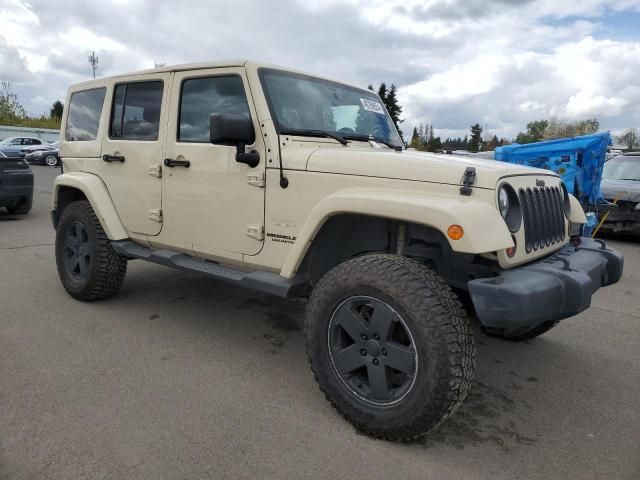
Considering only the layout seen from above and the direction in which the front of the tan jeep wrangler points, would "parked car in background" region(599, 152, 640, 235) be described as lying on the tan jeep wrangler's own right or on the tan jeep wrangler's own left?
on the tan jeep wrangler's own left

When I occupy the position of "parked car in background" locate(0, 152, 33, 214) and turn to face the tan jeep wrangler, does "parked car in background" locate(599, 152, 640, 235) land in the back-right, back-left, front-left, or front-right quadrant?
front-left

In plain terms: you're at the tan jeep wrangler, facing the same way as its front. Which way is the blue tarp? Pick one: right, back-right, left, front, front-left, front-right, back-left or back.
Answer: left

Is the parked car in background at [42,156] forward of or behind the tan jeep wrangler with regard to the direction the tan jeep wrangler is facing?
behind

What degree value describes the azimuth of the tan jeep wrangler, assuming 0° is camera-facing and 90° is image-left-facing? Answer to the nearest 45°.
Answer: approximately 315°

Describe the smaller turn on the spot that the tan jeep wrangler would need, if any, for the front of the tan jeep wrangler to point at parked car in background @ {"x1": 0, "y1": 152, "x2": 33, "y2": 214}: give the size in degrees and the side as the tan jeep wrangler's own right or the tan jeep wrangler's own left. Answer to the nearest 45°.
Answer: approximately 180°

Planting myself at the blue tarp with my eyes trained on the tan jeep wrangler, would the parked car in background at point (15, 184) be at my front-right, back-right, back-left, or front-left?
front-right

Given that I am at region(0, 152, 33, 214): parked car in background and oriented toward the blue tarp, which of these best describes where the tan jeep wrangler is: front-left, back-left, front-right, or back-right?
front-right

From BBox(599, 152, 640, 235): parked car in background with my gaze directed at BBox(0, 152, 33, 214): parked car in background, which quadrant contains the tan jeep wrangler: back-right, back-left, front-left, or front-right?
front-left
